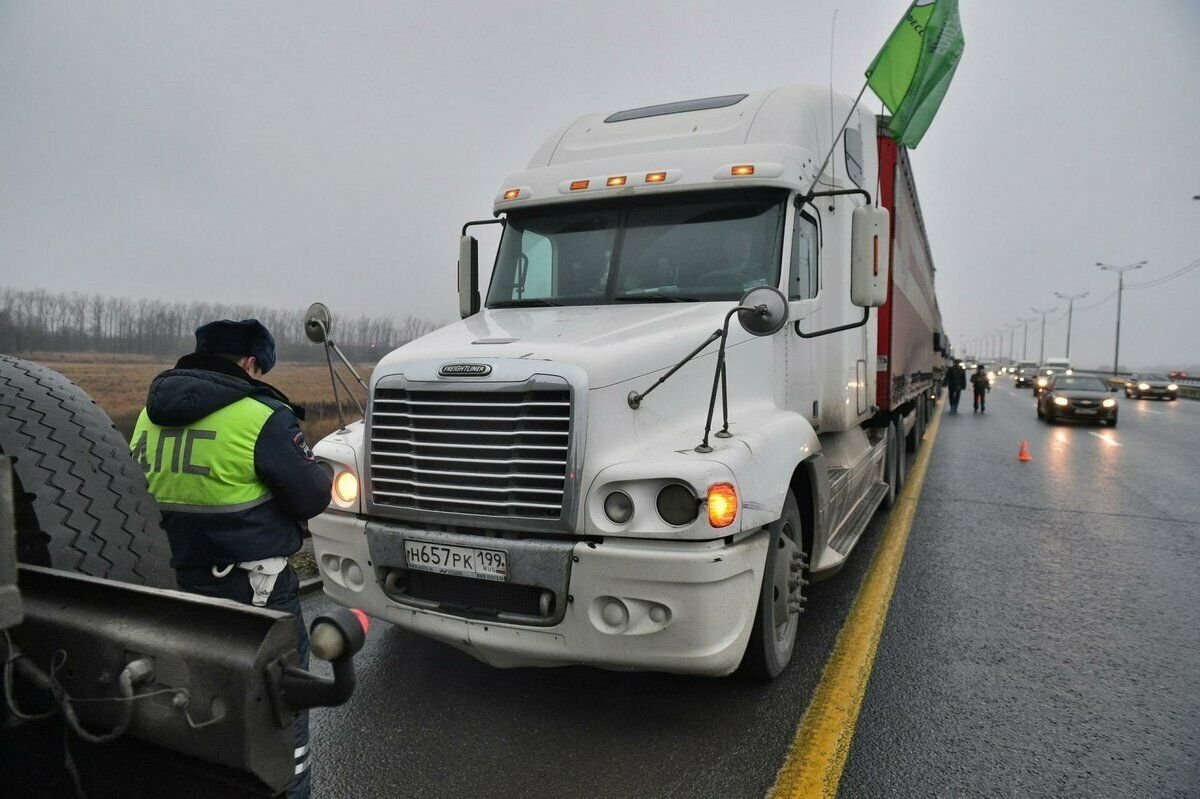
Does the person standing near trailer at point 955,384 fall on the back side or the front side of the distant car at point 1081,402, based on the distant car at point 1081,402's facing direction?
on the back side

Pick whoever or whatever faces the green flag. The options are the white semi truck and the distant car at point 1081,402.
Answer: the distant car

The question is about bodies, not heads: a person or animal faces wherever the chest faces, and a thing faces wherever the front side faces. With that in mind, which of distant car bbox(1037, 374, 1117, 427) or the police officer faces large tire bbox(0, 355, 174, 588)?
the distant car

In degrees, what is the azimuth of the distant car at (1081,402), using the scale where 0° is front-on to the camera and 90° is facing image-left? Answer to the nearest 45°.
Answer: approximately 0°

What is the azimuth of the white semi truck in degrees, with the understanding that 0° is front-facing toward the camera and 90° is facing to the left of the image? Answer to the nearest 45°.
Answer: approximately 45°

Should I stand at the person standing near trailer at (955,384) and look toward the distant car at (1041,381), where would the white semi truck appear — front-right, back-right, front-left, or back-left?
back-right

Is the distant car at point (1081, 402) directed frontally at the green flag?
yes

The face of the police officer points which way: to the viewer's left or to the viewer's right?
to the viewer's right

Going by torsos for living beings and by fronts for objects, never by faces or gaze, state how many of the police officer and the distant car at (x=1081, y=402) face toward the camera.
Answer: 1

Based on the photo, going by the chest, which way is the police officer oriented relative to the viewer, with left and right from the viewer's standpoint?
facing away from the viewer and to the right of the viewer

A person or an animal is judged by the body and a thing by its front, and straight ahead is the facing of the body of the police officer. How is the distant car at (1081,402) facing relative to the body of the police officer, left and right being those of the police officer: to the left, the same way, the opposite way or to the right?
the opposite way
